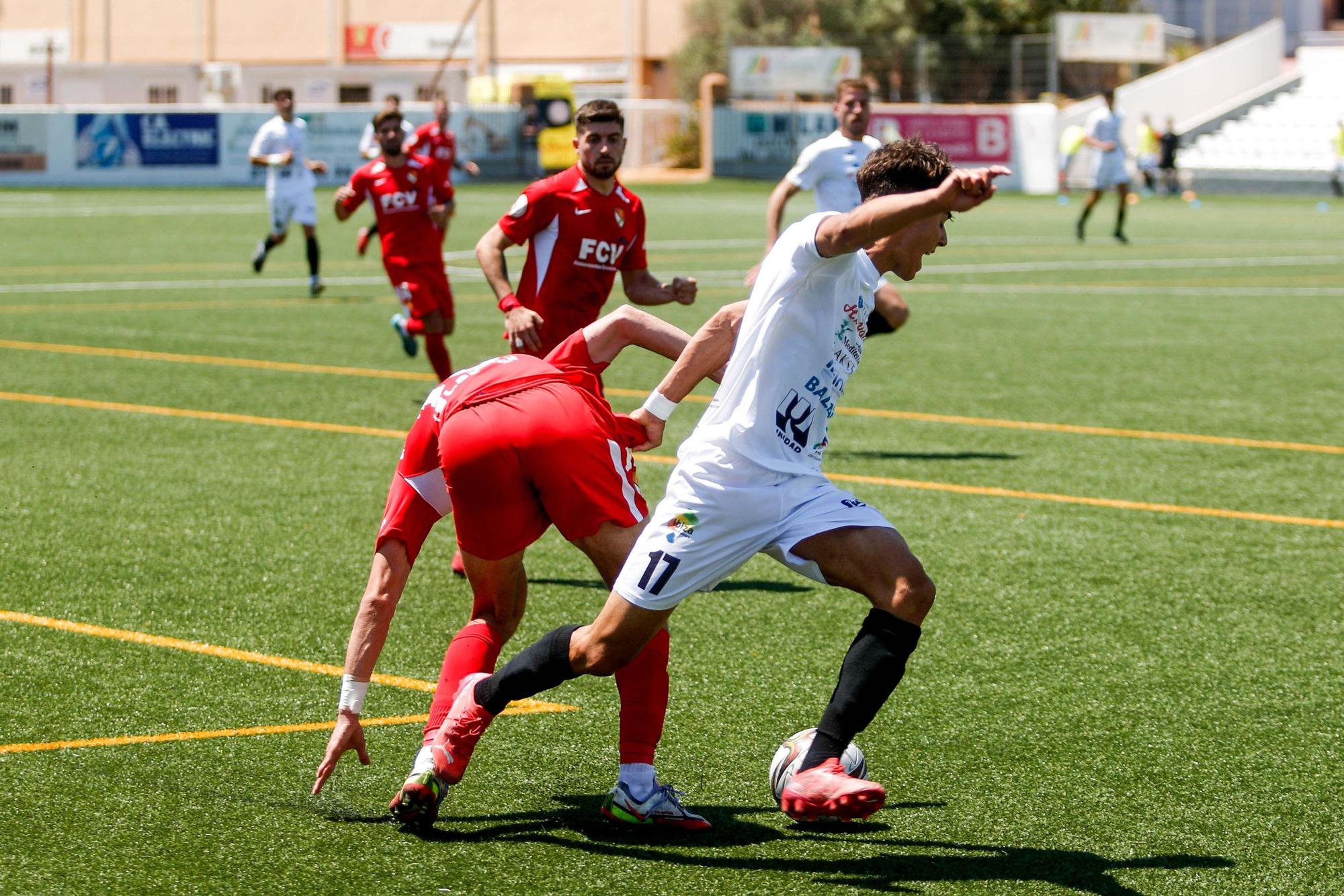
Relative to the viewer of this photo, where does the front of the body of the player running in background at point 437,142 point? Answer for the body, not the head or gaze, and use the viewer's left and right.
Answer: facing the viewer and to the right of the viewer

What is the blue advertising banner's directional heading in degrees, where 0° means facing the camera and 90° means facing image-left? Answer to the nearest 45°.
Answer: approximately 0°

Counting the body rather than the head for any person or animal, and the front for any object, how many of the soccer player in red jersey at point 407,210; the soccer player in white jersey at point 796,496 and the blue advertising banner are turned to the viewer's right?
1

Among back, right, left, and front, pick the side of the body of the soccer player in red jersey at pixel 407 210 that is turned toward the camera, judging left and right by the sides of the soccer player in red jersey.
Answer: front

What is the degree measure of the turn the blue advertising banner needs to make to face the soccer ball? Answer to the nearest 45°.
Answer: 0° — it already faces it

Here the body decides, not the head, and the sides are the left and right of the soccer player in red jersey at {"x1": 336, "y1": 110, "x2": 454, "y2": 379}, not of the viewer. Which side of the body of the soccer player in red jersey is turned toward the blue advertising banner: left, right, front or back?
back

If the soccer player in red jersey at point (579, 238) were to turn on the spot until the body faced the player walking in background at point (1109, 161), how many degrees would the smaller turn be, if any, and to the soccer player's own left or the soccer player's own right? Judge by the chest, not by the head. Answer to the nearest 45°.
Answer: approximately 135° to the soccer player's own left

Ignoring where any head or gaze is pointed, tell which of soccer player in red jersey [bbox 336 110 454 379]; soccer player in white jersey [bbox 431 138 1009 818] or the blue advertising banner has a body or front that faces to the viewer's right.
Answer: the soccer player in white jersey

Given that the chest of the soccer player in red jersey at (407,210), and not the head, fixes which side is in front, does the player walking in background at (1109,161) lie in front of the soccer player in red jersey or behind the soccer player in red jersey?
behind

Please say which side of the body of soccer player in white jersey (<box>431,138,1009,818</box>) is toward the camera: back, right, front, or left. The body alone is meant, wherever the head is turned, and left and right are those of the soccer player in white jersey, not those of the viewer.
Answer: right

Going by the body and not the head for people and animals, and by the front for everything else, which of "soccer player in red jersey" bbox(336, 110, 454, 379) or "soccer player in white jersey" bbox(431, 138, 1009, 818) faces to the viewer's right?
the soccer player in white jersey

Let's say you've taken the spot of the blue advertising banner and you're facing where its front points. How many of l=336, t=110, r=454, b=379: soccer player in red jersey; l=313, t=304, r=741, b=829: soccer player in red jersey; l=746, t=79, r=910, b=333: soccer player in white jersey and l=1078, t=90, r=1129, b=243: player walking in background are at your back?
0
